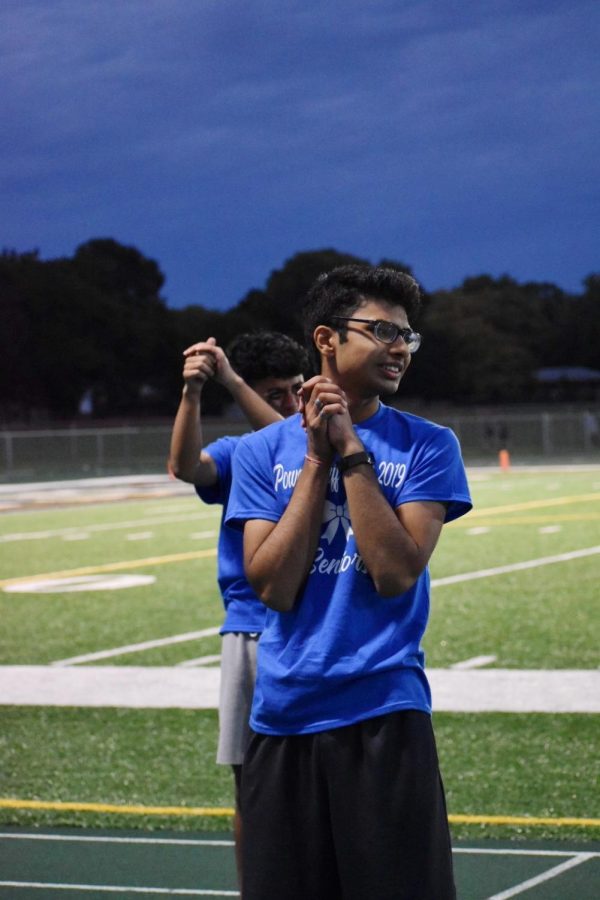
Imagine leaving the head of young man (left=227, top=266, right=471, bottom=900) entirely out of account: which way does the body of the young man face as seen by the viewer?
toward the camera

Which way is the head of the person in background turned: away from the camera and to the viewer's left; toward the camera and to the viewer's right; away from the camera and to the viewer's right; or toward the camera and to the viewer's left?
toward the camera and to the viewer's right

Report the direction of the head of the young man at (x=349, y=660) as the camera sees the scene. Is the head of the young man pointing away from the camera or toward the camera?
toward the camera

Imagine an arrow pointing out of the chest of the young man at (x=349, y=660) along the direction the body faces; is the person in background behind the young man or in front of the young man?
behind
